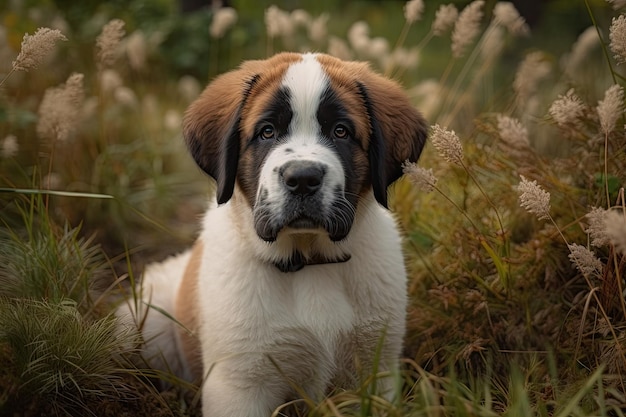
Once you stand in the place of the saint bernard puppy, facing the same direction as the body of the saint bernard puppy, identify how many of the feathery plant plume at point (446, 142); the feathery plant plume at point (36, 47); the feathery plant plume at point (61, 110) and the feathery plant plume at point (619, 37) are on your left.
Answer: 2

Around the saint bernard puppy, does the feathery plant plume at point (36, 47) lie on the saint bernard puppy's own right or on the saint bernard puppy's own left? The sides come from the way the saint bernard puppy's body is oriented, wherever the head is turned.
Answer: on the saint bernard puppy's own right

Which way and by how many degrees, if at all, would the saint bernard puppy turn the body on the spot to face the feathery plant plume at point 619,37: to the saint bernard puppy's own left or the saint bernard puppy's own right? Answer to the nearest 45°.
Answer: approximately 90° to the saint bernard puppy's own left

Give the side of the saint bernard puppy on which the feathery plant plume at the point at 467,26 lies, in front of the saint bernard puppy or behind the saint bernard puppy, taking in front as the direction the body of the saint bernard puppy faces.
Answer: behind

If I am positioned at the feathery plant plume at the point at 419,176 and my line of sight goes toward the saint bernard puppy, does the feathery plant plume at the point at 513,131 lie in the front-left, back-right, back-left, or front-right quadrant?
back-right

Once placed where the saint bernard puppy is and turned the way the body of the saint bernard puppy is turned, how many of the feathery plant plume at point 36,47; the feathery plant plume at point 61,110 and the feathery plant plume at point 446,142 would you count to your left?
1

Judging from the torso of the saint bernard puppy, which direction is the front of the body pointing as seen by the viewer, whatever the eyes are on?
toward the camera

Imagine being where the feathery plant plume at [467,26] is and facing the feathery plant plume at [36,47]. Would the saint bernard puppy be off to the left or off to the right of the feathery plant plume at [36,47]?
left

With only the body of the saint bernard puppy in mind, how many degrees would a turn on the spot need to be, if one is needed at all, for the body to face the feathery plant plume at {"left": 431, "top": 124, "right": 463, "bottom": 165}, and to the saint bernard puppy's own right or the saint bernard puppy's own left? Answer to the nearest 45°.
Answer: approximately 90° to the saint bernard puppy's own left

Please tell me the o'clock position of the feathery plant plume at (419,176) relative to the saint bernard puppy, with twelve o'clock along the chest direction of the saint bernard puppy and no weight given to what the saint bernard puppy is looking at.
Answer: The feathery plant plume is roughly at 9 o'clock from the saint bernard puppy.

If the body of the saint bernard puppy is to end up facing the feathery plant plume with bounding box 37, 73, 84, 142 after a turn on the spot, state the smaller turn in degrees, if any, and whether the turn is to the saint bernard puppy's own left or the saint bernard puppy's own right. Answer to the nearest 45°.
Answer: approximately 135° to the saint bernard puppy's own right

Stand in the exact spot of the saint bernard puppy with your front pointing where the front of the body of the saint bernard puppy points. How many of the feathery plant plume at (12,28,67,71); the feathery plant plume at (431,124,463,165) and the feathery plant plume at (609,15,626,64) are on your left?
2
